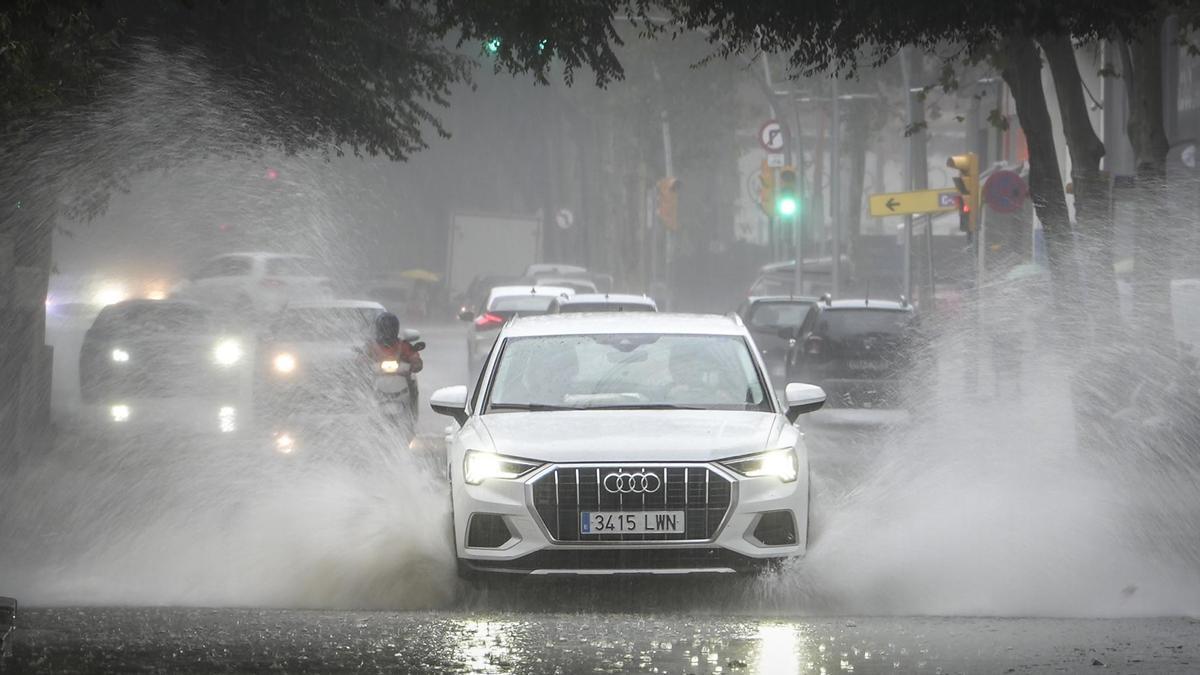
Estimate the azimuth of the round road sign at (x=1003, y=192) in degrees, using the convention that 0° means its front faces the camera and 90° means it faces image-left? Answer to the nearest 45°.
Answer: approximately 0°

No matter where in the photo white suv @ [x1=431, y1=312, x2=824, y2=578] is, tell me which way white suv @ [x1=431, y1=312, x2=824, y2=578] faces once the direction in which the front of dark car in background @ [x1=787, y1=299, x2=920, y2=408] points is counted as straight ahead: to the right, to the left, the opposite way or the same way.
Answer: the opposite way

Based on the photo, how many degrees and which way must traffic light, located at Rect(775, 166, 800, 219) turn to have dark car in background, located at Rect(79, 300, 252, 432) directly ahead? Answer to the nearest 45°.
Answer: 0° — it already faces it

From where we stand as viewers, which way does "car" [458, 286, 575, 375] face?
facing away from the viewer

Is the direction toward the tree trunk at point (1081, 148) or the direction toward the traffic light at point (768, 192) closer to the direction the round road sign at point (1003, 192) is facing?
the tree trunk

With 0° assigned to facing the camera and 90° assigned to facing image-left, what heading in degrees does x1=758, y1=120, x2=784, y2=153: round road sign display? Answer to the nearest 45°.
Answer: approximately 0°
